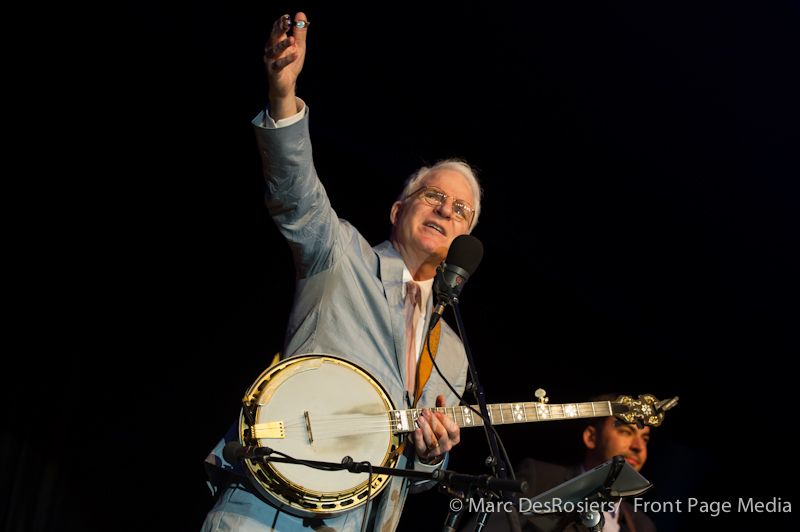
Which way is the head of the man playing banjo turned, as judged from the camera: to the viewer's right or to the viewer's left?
to the viewer's right

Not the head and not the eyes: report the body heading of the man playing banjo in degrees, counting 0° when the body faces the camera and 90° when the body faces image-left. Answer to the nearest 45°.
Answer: approximately 315°
